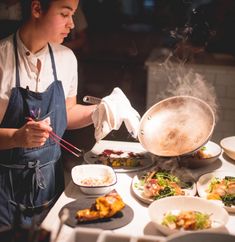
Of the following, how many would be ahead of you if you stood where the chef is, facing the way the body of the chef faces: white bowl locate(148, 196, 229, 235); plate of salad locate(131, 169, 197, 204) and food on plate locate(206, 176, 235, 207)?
3

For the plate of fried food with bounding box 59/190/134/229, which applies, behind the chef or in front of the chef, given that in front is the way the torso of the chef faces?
in front

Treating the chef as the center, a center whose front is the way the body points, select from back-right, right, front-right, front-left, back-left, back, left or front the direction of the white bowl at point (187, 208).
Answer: front

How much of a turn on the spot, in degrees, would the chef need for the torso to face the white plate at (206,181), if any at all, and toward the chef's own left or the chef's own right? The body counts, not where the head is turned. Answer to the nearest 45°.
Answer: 0° — they already face it

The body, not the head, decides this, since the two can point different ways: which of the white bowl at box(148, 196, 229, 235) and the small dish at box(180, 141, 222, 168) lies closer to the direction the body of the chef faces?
the white bowl

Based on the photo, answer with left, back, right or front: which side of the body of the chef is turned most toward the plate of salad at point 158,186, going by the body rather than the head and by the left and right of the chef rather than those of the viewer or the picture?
front

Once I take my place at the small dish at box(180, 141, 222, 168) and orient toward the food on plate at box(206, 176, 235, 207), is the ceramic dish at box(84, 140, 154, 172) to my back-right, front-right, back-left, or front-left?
back-right

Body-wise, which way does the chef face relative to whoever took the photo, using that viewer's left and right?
facing the viewer and to the right of the viewer

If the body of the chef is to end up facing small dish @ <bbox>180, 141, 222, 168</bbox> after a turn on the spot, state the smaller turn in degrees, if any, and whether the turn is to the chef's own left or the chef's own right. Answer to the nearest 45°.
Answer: approximately 45° to the chef's own left

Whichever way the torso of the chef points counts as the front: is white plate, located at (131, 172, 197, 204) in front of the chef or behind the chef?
in front

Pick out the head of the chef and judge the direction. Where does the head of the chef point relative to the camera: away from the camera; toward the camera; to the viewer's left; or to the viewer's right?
to the viewer's right
